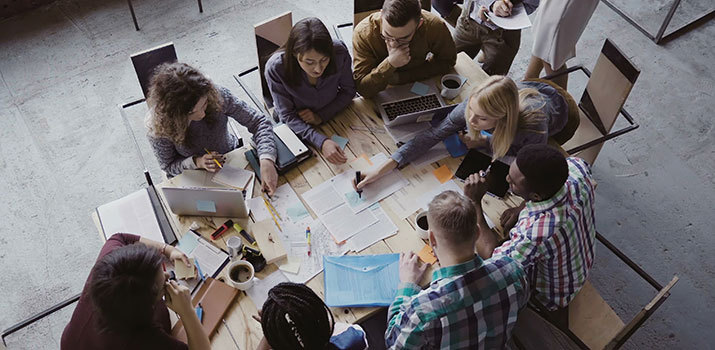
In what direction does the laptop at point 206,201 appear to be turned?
away from the camera

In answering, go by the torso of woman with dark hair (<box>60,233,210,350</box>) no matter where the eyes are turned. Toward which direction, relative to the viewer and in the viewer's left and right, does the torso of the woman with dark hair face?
facing away from the viewer and to the right of the viewer

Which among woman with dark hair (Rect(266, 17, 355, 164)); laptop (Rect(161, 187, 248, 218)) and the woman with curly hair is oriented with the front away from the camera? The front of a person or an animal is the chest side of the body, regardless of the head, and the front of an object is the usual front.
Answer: the laptop

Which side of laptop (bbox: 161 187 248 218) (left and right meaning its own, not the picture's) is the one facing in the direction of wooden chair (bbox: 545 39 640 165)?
right

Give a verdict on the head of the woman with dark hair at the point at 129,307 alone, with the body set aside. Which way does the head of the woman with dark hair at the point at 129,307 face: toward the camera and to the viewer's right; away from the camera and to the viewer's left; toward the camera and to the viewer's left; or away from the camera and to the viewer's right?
away from the camera and to the viewer's right

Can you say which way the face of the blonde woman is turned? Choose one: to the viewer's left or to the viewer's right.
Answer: to the viewer's left

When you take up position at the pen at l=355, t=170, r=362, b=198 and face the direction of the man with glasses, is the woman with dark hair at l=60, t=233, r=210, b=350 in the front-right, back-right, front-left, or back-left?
back-left

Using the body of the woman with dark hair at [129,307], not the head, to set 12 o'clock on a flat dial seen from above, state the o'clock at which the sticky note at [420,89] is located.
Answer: The sticky note is roughly at 1 o'clock from the woman with dark hair.

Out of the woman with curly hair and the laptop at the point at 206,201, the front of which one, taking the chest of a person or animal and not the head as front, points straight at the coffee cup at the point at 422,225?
the woman with curly hair

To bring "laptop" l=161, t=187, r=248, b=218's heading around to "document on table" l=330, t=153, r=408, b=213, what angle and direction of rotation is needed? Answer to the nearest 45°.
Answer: approximately 90° to its right
